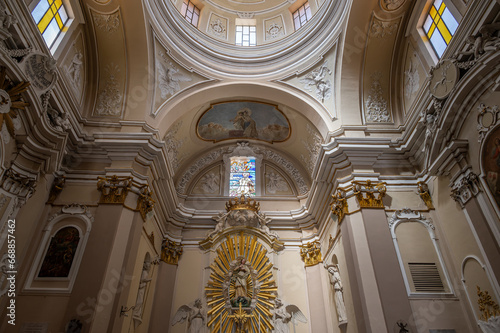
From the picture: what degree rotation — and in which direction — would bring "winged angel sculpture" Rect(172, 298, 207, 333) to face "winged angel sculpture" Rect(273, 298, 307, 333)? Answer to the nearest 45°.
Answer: approximately 45° to its left

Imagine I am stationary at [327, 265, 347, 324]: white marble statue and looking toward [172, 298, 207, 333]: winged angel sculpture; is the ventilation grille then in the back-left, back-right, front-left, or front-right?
back-left

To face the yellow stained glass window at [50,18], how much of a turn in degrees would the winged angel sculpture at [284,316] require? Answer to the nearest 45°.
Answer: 0° — it already faces it

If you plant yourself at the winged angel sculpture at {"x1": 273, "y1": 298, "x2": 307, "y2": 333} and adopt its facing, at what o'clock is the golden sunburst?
The golden sunburst is roughly at 1 o'clock from the winged angel sculpture.

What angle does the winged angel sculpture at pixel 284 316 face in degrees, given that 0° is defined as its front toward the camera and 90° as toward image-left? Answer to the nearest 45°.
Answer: approximately 45°

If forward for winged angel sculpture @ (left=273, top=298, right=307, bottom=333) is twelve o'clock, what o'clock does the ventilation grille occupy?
The ventilation grille is roughly at 9 o'clock from the winged angel sculpture.

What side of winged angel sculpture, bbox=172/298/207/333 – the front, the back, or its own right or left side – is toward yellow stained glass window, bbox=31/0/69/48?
right

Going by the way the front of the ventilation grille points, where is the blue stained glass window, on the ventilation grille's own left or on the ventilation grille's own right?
on the ventilation grille's own right

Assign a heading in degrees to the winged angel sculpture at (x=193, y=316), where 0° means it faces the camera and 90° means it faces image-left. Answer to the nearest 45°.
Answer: approximately 315°
